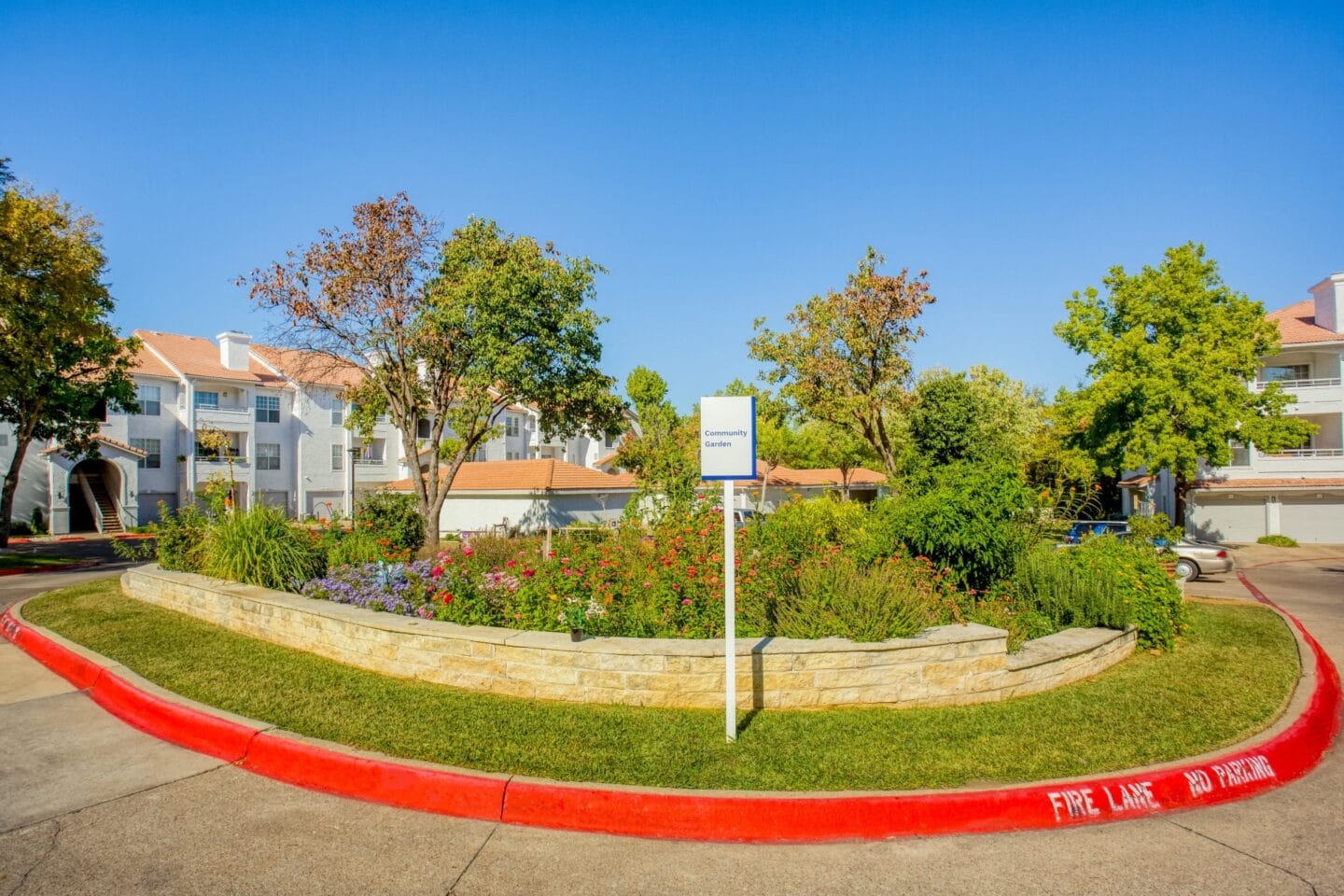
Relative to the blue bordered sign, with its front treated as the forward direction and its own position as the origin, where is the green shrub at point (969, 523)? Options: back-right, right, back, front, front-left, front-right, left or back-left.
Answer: back-left

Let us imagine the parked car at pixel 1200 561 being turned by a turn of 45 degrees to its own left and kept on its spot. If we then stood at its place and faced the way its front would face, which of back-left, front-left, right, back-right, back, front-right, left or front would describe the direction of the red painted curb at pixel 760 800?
front-left

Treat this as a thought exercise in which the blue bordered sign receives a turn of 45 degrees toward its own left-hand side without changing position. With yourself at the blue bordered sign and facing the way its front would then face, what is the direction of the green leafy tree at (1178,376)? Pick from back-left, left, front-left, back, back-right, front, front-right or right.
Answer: left

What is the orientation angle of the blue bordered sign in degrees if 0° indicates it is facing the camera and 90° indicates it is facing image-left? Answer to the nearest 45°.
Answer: approximately 0°

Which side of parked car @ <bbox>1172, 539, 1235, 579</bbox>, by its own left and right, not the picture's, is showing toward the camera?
left

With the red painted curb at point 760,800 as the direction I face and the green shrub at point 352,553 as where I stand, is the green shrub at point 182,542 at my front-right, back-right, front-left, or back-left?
back-right

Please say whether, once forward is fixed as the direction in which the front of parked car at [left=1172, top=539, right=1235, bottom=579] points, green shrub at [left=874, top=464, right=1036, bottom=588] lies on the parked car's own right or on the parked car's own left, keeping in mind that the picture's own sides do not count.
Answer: on the parked car's own left
